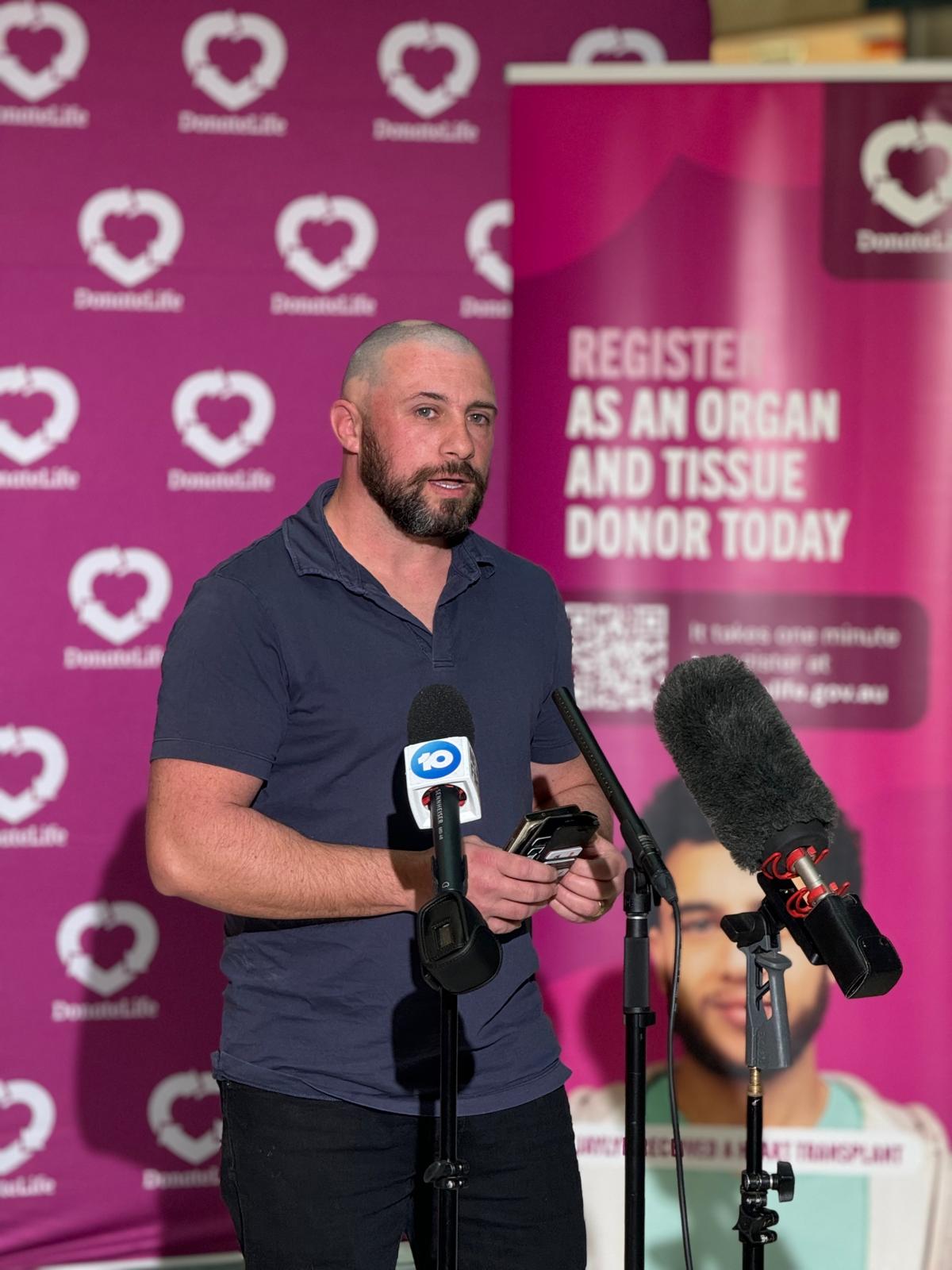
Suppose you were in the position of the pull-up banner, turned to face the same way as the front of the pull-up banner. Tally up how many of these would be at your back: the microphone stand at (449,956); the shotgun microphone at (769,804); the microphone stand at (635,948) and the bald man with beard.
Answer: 0

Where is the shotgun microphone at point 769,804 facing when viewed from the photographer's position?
facing away from the viewer and to the left of the viewer

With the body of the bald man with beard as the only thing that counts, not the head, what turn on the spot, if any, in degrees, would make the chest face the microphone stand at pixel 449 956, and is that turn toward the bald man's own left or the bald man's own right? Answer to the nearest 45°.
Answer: approximately 45° to the bald man's own right

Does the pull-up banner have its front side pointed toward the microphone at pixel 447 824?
yes

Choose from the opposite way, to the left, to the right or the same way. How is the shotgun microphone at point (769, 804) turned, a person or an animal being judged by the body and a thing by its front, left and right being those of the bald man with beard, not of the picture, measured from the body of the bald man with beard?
the opposite way

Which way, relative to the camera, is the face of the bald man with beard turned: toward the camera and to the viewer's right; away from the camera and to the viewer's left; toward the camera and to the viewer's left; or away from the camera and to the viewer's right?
toward the camera and to the viewer's right

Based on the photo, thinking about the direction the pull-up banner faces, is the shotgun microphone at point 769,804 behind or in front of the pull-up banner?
in front

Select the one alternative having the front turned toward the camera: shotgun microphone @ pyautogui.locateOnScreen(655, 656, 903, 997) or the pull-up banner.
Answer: the pull-up banner

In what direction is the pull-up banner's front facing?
toward the camera

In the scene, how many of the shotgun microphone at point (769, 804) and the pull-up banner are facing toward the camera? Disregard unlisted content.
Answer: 1

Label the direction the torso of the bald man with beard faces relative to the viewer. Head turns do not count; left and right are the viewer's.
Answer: facing the viewer and to the right of the viewer

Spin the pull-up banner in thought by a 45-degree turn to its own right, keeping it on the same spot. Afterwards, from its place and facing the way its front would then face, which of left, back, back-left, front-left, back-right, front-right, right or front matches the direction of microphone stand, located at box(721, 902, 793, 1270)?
front-left
